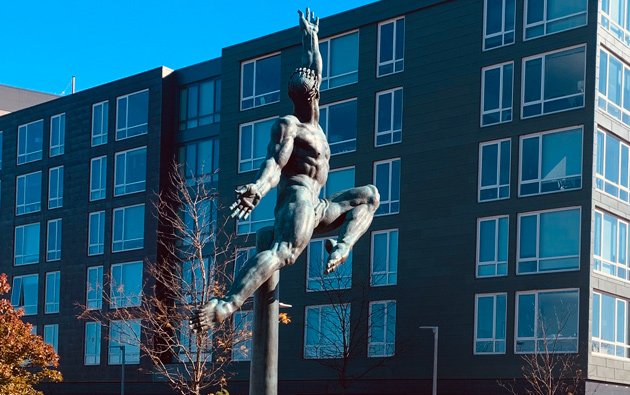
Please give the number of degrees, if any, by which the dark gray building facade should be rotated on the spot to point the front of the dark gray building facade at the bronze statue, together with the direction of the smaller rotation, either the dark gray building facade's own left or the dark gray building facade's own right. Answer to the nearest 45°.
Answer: approximately 45° to the dark gray building facade's own left

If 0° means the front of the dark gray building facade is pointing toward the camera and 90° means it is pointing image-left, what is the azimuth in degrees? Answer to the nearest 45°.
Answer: approximately 45°

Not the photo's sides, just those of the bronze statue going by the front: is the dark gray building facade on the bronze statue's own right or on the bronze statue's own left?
on the bronze statue's own left

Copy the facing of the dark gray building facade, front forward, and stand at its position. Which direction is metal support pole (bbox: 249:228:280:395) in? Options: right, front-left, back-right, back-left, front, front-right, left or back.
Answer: front-left

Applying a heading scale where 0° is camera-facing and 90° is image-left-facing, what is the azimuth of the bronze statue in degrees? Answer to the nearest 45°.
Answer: approximately 315°
